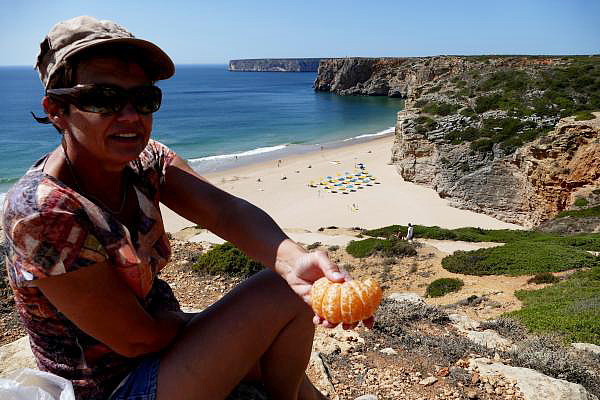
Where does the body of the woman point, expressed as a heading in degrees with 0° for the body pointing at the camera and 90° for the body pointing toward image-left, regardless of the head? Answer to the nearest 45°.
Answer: approximately 315°

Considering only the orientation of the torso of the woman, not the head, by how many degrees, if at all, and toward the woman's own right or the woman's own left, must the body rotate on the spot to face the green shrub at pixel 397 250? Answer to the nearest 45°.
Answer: approximately 90° to the woman's own left

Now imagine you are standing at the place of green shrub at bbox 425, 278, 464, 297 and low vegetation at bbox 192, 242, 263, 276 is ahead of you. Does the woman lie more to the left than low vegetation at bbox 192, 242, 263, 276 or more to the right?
left

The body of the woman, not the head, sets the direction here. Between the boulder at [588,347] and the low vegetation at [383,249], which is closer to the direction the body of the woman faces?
the boulder

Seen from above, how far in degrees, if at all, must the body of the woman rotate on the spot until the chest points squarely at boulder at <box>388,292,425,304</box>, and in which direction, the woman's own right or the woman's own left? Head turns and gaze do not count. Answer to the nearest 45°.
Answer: approximately 90° to the woman's own left

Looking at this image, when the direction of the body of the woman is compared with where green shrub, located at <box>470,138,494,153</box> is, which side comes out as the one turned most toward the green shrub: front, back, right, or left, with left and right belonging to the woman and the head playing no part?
left

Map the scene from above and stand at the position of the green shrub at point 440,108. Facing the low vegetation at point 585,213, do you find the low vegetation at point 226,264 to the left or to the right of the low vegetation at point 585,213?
right

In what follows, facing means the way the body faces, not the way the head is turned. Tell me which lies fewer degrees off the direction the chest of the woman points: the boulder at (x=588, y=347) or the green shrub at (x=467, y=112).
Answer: the boulder

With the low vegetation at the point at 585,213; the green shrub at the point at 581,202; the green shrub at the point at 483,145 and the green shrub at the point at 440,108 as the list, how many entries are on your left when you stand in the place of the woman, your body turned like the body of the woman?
4

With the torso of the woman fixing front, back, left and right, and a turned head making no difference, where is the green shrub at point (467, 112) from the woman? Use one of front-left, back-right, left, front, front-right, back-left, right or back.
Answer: left

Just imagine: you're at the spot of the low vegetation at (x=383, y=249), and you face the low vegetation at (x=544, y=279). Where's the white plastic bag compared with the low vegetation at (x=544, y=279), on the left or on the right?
right

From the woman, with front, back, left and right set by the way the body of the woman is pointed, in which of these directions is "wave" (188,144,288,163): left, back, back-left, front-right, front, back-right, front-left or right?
back-left

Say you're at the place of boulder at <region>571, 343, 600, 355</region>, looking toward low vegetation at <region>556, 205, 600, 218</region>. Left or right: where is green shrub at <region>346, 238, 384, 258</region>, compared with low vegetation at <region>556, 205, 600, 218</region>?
left

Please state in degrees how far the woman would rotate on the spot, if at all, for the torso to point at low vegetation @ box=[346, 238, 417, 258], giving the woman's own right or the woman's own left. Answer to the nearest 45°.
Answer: approximately 90° to the woman's own left

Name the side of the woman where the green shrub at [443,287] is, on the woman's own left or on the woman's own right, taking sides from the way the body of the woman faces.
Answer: on the woman's own left
